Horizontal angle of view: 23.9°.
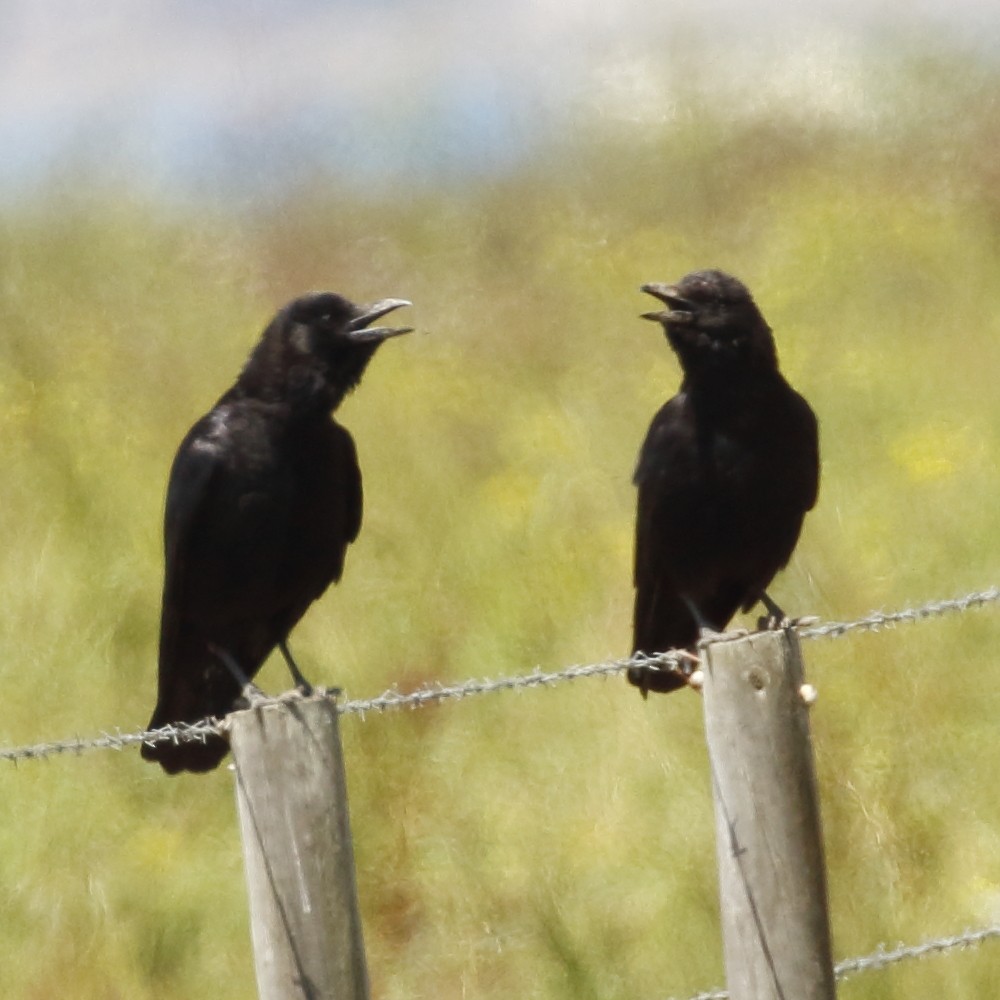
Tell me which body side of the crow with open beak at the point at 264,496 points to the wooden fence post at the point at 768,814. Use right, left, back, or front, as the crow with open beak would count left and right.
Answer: front

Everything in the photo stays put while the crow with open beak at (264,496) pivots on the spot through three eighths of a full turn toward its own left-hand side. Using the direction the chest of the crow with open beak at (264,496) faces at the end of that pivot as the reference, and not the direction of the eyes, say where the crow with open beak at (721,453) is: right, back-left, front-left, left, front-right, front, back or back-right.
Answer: right

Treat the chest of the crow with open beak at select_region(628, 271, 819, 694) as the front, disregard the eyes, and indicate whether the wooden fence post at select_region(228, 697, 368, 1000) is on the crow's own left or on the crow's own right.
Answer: on the crow's own right

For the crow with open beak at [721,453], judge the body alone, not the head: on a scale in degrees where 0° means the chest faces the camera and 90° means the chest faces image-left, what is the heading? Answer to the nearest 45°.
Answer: approximately 315°

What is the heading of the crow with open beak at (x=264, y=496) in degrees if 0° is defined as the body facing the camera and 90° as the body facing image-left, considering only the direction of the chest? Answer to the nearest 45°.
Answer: approximately 315°
